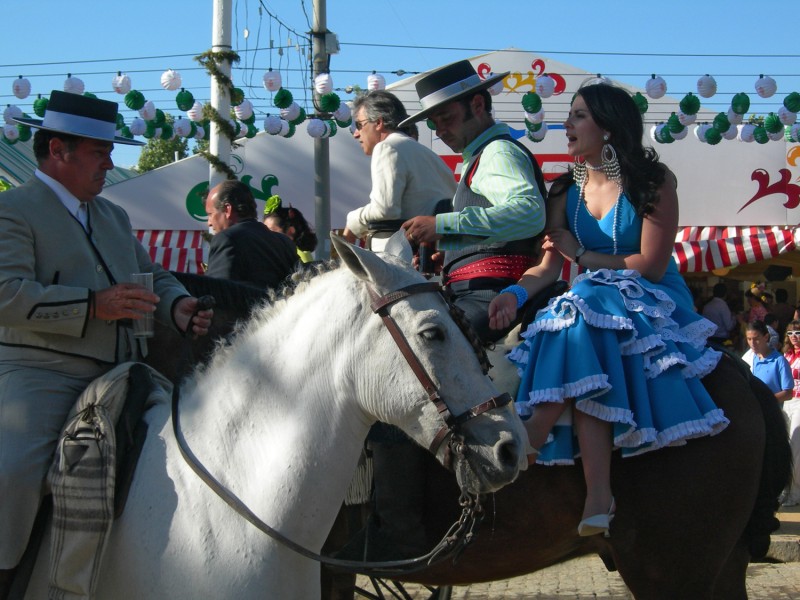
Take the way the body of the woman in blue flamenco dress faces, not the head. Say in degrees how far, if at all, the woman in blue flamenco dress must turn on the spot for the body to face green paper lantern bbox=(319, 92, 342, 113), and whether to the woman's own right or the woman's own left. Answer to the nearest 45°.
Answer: approximately 90° to the woman's own right

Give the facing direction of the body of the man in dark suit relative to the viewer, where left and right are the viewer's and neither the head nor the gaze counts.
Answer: facing away from the viewer and to the left of the viewer

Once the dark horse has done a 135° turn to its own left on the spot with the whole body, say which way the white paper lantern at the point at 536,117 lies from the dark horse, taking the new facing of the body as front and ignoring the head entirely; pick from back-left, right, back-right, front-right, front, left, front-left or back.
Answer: back-left

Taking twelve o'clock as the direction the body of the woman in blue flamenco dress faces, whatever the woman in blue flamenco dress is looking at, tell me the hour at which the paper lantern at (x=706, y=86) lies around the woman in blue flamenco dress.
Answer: The paper lantern is roughly at 5 o'clock from the woman in blue flamenco dress.

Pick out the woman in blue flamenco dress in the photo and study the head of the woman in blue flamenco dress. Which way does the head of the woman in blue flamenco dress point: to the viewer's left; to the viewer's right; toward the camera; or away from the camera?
to the viewer's left

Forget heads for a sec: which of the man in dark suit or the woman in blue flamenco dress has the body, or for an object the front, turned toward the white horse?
the woman in blue flamenco dress

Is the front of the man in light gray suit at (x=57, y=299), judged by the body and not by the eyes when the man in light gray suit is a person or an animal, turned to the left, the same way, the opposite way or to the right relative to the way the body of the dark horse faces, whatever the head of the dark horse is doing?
the opposite way

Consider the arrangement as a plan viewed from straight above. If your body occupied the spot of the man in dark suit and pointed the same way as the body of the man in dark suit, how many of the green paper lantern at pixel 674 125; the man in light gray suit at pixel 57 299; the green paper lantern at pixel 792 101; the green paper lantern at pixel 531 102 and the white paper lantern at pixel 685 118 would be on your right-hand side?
4

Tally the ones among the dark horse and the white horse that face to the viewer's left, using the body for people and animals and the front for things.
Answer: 1

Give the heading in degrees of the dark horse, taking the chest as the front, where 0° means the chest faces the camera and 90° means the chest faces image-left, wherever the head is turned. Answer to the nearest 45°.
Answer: approximately 90°

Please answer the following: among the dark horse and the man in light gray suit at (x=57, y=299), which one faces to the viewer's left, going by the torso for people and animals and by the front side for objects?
the dark horse

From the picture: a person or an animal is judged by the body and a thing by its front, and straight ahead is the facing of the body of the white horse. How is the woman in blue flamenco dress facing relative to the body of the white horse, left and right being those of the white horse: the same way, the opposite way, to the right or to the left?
to the right

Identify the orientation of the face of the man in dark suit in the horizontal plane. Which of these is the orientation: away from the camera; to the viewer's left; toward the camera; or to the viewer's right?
to the viewer's left

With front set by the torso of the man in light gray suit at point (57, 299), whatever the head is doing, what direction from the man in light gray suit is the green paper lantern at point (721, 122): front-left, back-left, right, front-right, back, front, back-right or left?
left
